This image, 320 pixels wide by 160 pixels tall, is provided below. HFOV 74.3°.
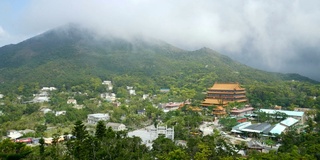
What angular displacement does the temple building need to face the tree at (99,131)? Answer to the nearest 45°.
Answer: approximately 45° to its left

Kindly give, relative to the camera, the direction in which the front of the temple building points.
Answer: facing the viewer and to the left of the viewer

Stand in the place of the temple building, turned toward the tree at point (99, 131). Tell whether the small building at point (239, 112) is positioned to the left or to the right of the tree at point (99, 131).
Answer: left

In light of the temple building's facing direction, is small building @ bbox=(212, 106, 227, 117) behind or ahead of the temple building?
ahead

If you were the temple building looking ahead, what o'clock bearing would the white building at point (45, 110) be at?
The white building is roughly at 1 o'clock from the temple building.

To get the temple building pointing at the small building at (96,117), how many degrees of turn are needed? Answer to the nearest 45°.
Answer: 0° — it already faces it

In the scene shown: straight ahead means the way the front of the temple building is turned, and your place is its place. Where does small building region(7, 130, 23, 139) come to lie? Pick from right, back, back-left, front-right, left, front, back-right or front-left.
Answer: front

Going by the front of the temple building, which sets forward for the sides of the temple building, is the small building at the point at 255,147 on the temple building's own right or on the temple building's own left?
on the temple building's own left

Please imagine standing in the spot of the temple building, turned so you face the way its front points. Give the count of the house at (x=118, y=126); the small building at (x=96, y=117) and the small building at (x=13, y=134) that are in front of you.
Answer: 3

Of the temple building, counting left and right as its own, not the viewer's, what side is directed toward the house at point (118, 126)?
front
